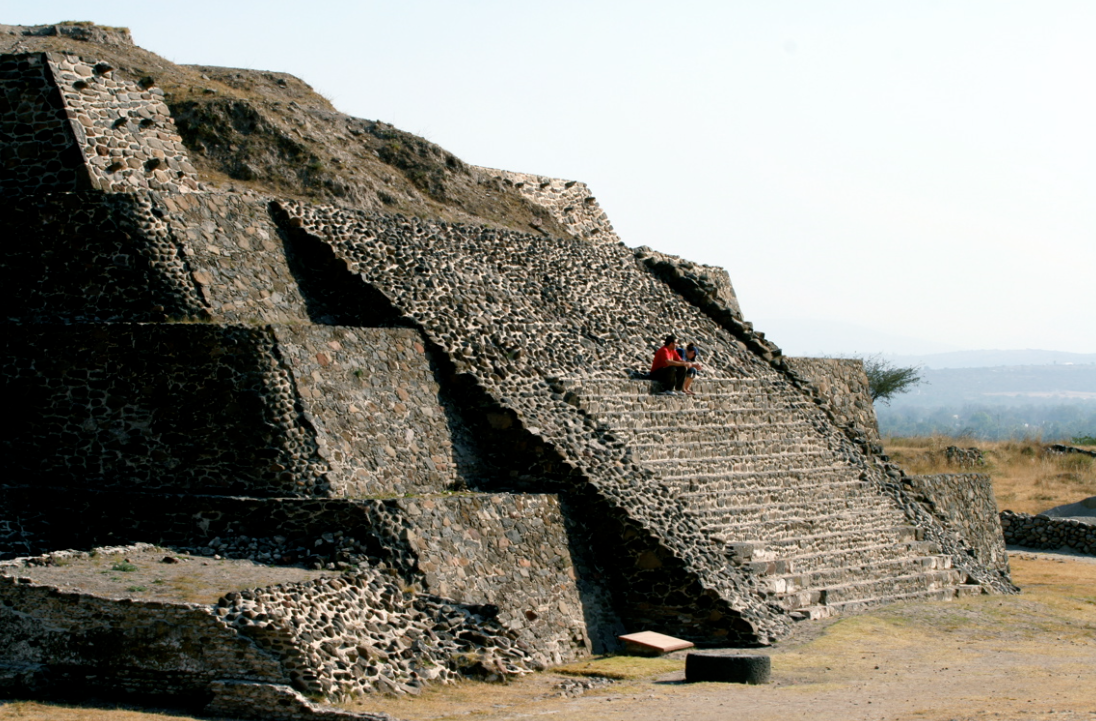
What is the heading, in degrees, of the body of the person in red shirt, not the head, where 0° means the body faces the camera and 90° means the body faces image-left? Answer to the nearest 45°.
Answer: approximately 315°

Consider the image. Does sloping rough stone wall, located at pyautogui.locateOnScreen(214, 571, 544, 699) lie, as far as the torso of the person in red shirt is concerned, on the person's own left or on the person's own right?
on the person's own right

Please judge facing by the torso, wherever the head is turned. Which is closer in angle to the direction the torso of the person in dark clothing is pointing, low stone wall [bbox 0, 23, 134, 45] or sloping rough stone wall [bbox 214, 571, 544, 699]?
the sloping rough stone wall

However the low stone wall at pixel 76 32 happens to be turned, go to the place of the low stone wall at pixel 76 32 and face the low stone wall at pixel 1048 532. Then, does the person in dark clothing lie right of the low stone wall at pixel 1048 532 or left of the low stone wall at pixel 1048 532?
right

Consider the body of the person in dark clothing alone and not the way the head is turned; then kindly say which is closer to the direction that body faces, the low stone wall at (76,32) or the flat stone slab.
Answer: the flat stone slab

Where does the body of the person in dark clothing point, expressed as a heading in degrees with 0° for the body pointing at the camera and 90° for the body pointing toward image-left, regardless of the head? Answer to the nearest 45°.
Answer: approximately 315°

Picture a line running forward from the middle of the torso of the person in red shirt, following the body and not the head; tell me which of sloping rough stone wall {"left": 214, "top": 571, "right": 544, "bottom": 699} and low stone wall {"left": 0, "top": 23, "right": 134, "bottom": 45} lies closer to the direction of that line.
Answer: the sloping rough stone wall

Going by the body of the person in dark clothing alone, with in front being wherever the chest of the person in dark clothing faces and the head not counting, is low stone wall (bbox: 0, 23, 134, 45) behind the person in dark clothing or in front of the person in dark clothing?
behind
